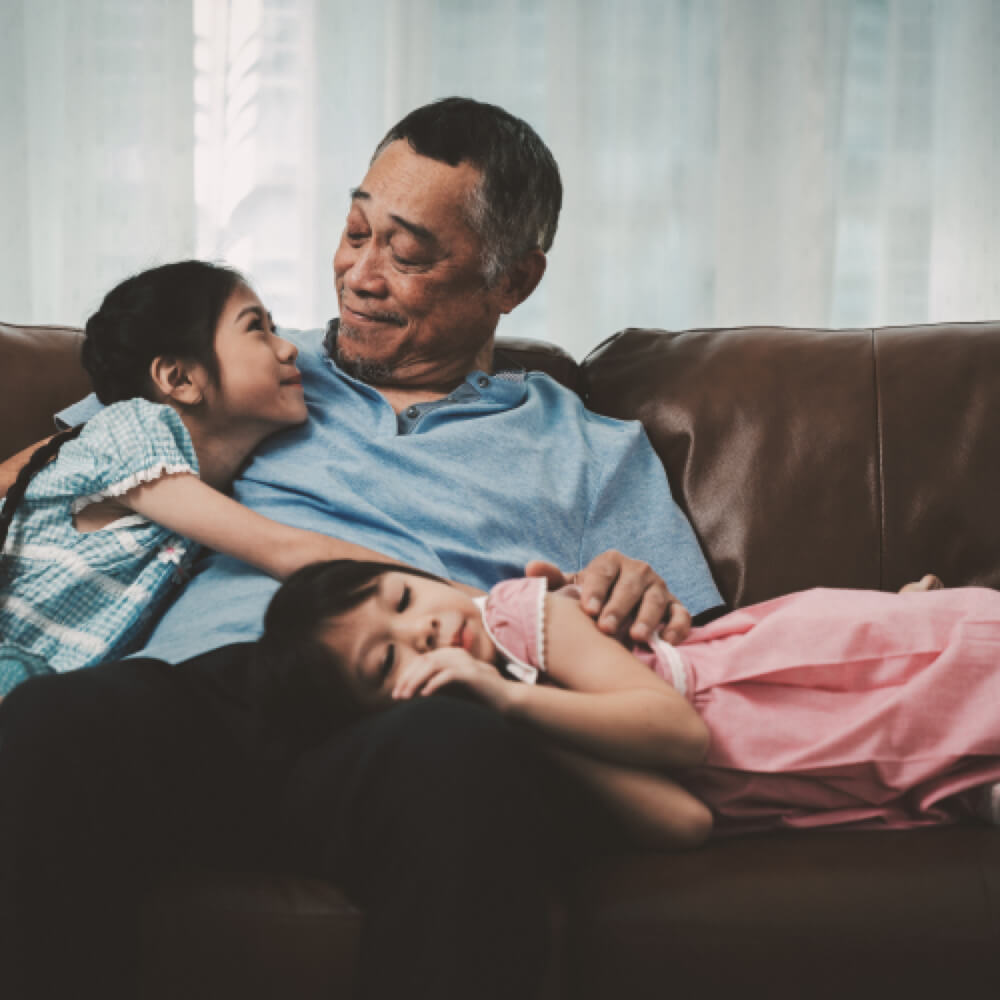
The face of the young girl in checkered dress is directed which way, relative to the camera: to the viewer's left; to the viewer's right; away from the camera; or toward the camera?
to the viewer's right

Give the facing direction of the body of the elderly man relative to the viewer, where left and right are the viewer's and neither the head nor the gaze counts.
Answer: facing the viewer

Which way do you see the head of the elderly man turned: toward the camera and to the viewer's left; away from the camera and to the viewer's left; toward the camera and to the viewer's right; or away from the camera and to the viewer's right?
toward the camera and to the viewer's left

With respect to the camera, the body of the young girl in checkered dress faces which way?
to the viewer's right

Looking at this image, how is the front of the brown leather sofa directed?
toward the camera
